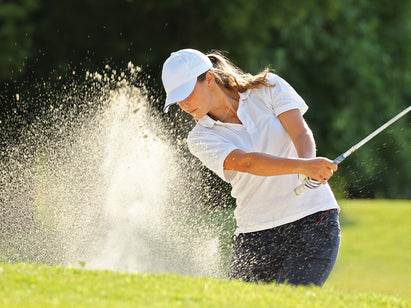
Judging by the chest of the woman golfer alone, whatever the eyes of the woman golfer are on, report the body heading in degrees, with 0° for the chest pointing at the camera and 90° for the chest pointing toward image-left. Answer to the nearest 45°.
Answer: approximately 0°
